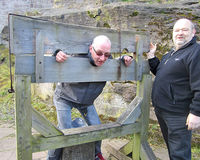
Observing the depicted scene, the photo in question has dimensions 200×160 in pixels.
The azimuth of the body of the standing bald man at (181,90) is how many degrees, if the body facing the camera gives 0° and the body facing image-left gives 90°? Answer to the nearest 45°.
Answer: approximately 45°

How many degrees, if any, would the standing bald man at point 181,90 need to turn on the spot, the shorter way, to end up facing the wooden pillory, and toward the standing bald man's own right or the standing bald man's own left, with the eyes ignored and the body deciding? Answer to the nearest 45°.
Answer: approximately 45° to the standing bald man's own right
